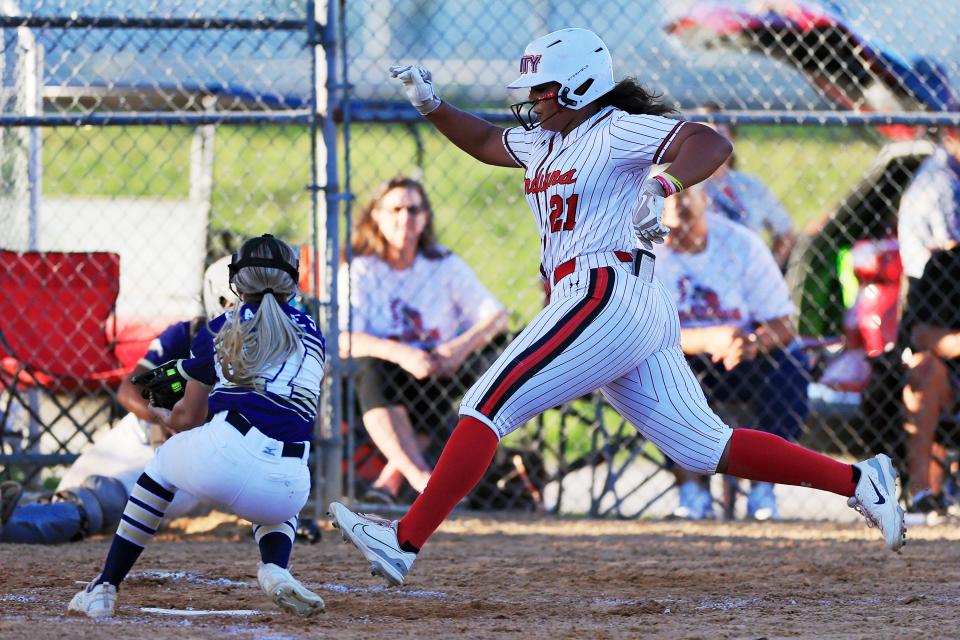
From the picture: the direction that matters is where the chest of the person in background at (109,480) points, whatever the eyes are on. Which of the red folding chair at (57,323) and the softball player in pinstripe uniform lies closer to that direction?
the softball player in pinstripe uniform

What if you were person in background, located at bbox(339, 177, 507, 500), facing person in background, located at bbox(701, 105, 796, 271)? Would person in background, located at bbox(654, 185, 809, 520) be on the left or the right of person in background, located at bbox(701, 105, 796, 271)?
right

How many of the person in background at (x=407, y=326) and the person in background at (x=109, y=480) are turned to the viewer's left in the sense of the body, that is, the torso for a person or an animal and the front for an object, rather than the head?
0

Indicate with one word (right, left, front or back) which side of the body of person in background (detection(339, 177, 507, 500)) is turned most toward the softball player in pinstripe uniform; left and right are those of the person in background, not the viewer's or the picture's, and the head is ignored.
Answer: front

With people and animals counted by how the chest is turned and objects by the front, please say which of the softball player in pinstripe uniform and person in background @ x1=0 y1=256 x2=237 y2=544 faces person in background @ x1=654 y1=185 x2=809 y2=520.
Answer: person in background @ x1=0 y1=256 x2=237 y2=544

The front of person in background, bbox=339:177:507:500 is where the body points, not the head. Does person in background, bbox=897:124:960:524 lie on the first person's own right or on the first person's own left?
on the first person's own left

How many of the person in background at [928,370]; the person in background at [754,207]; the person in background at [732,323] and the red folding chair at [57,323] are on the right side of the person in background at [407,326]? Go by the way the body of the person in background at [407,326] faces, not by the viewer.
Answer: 1

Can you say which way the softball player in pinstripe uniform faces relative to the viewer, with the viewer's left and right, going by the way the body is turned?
facing to the left of the viewer

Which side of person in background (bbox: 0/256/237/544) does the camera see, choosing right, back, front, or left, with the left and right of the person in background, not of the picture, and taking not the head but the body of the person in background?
right

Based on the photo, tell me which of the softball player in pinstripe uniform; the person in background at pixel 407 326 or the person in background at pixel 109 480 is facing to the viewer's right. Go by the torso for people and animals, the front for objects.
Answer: the person in background at pixel 109 480

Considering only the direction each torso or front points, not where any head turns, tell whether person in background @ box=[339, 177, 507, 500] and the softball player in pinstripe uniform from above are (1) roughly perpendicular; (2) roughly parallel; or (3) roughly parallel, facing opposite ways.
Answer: roughly perpendicular

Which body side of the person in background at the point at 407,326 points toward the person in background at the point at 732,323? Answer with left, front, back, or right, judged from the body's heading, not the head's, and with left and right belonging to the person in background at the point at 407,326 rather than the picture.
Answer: left

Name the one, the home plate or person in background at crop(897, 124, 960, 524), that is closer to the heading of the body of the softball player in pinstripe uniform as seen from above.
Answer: the home plate
